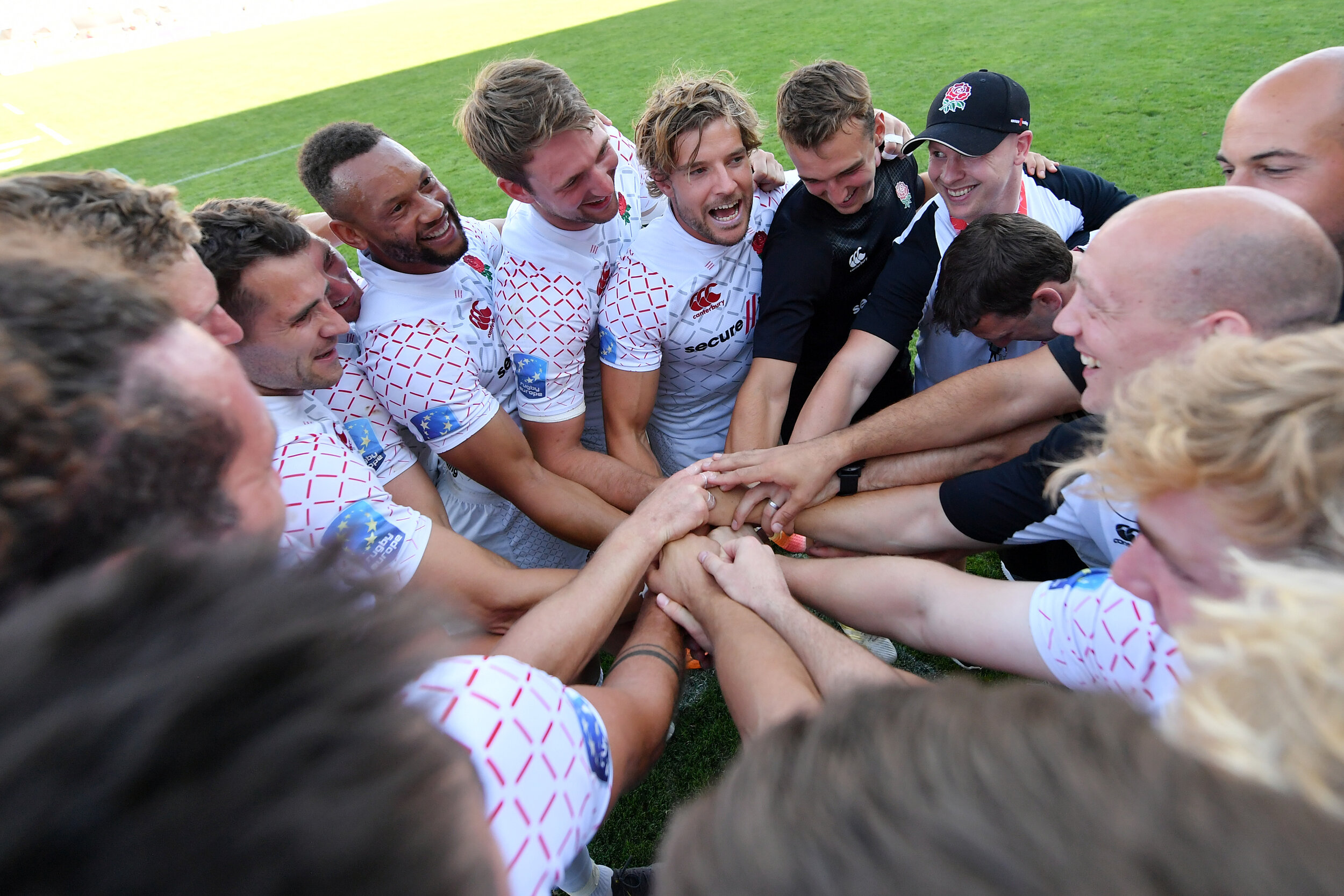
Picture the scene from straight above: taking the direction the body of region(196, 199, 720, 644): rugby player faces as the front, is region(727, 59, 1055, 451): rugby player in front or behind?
in front

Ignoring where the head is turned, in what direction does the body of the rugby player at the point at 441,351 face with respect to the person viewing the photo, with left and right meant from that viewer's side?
facing the viewer and to the right of the viewer

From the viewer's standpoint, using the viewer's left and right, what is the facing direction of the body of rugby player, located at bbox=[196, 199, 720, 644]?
facing to the right of the viewer

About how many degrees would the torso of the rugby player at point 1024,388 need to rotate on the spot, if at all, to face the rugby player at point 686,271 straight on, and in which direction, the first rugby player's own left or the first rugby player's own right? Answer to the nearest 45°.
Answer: approximately 45° to the first rugby player's own right

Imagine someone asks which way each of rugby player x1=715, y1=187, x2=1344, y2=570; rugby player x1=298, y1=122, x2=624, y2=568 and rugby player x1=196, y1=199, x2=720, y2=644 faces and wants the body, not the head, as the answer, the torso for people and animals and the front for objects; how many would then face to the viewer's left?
1

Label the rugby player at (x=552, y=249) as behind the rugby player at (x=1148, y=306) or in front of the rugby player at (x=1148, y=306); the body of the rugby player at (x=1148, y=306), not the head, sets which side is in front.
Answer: in front

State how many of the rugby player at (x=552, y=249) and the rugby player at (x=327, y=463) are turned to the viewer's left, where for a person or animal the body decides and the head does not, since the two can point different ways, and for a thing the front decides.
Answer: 0

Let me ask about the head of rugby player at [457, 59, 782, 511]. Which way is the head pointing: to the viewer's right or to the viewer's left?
to the viewer's right

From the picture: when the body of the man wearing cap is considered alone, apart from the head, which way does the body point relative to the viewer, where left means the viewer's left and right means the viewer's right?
facing the viewer and to the left of the viewer

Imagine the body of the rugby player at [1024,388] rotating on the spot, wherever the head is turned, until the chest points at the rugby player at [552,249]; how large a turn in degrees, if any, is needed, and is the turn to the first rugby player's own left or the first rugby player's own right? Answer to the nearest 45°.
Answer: approximately 45° to the first rugby player's own right

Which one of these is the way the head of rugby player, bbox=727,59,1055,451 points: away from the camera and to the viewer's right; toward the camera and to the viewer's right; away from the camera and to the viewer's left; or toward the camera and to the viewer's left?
toward the camera and to the viewer's left

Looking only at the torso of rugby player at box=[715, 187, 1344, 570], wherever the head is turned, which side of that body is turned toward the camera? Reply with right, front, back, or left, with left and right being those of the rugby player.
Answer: left

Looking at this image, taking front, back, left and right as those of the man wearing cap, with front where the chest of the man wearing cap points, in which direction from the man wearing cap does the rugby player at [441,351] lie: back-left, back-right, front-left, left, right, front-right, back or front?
front

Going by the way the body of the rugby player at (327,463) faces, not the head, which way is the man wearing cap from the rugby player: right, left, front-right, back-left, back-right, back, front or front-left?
front
